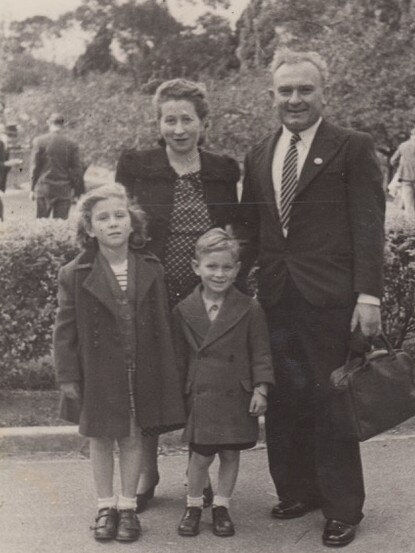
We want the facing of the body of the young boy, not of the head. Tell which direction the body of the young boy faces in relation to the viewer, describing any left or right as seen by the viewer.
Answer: facing the viewer

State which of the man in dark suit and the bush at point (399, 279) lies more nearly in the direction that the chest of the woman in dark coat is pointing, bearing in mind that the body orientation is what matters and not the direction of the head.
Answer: the man in dark suit

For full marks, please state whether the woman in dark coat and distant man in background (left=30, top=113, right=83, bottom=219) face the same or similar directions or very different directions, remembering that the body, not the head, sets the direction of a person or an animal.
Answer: very different directions

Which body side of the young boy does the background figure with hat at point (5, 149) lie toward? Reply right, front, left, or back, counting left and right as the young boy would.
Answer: back

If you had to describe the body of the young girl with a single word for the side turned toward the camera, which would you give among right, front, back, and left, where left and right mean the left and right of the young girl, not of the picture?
front

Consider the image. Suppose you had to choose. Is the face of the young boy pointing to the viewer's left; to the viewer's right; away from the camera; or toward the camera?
toward the camera

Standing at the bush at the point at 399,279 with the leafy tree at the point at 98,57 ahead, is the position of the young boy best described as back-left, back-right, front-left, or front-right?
back-left

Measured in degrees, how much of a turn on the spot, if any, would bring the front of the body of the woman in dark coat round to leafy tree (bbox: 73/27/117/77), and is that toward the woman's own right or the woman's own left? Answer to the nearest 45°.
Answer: approximately 180°

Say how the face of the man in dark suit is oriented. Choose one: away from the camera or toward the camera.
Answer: toward the camera

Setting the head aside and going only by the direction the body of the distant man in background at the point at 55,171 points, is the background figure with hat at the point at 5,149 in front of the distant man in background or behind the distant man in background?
in front

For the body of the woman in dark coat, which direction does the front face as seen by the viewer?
toward the camera

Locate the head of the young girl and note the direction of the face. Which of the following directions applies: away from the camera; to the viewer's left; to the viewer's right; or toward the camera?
toward the camera

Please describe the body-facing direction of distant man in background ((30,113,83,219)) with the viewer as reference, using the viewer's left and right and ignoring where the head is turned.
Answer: facing away from the viewer

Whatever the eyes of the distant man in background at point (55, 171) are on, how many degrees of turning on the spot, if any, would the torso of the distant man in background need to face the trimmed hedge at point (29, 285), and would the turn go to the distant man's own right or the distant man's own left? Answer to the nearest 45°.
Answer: approximately 180°

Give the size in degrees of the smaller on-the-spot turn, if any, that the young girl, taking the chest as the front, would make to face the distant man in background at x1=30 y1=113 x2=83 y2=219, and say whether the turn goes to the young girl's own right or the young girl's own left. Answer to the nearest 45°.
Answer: approximately 180°
